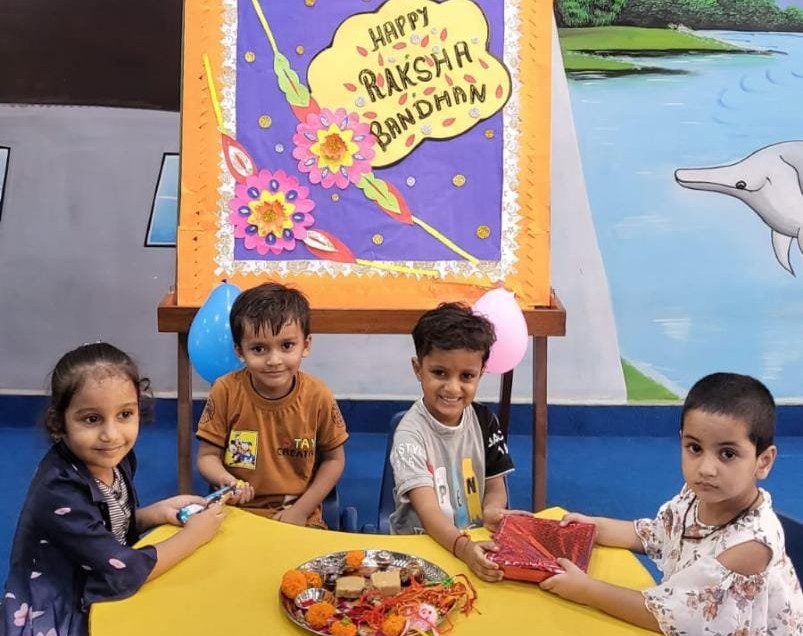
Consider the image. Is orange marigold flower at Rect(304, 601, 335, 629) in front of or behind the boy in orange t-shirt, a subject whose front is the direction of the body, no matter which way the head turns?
in front

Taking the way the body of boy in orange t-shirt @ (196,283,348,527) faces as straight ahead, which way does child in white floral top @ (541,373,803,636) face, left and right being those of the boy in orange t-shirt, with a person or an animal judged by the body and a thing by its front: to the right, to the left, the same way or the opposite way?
to the right

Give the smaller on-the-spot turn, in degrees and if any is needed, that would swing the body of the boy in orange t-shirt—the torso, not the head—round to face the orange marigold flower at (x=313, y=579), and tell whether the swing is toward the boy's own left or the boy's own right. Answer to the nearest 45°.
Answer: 0° — they already face it

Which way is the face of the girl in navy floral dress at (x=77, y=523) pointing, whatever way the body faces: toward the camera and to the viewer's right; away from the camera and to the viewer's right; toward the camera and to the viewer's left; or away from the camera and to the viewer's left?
toward the camera and to the viewer's right

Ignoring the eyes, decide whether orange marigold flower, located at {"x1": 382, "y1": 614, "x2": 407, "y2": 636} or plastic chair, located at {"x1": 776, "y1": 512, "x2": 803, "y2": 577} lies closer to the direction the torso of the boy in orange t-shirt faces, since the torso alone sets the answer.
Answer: the orange marigold flower

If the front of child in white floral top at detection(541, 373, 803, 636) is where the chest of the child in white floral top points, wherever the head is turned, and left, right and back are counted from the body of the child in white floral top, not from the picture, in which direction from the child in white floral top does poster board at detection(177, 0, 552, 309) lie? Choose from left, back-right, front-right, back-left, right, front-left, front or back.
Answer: right

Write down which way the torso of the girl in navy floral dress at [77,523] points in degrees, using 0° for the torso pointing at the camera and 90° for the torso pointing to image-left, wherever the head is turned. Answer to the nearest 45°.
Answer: approximately 315°

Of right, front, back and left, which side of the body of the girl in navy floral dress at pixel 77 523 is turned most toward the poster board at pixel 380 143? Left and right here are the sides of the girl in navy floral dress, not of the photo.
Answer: left

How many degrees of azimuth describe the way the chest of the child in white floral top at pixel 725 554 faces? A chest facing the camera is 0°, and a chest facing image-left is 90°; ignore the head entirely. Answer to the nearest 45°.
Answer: approximately 45°

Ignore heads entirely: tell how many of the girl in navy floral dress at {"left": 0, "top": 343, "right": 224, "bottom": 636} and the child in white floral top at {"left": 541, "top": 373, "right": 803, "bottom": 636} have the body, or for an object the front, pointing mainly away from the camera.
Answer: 0
